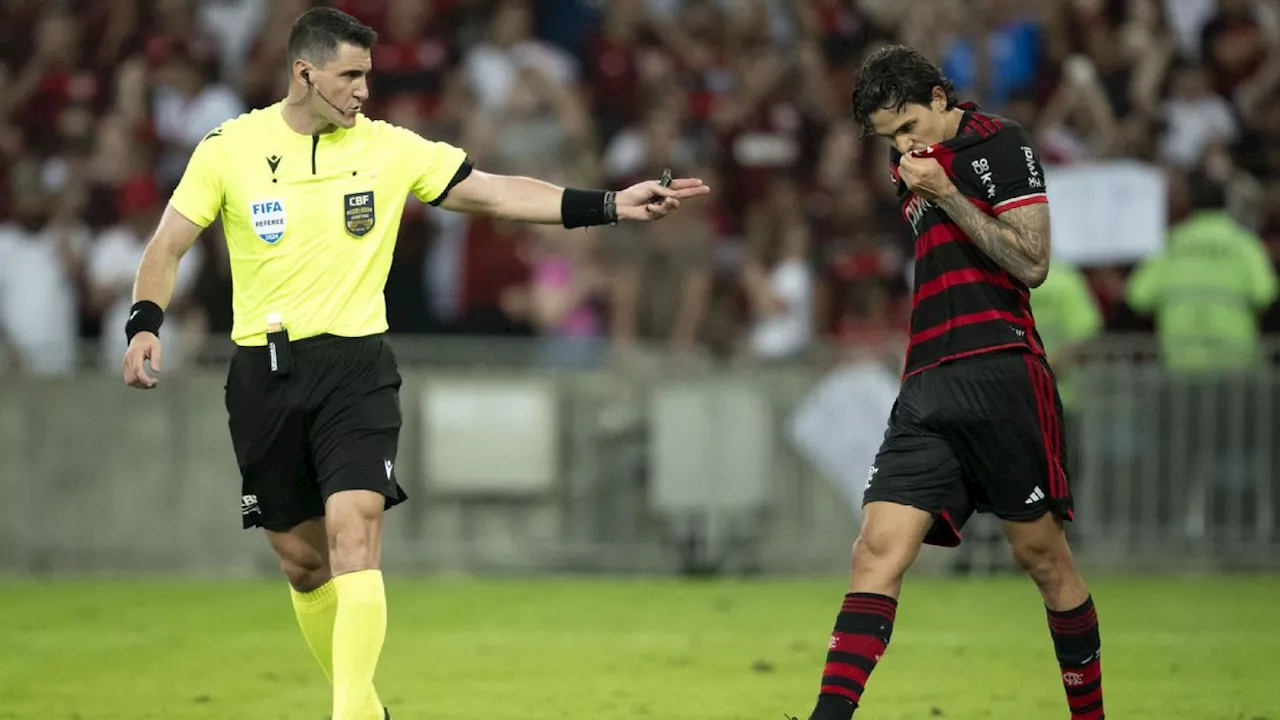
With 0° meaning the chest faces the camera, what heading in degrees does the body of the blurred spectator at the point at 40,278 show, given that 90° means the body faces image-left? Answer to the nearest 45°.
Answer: approximately 0°

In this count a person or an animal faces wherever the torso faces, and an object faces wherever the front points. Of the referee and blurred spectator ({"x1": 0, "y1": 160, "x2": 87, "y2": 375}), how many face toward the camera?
2

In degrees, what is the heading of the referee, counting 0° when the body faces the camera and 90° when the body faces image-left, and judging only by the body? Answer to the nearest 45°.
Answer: approximately 0°

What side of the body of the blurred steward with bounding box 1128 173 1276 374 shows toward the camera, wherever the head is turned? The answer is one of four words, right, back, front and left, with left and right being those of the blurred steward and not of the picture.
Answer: back

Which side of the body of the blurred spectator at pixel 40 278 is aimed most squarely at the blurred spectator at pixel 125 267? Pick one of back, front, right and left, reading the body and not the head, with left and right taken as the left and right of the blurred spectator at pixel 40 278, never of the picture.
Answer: left
